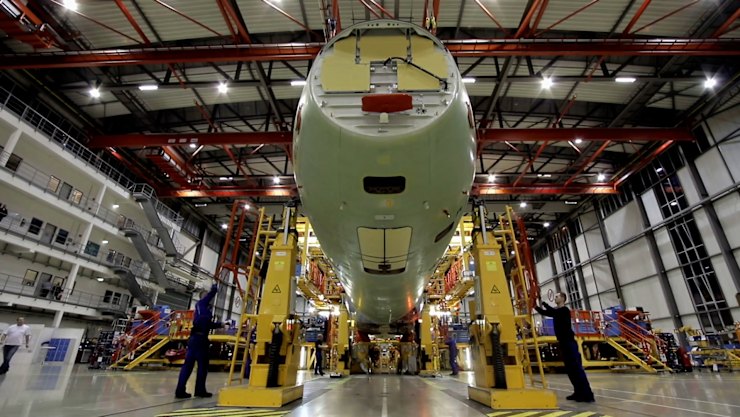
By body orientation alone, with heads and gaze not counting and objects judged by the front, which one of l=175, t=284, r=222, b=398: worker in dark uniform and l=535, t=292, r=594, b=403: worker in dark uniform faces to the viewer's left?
l=535, t=292, r=594, b=403: worker in dark uniform

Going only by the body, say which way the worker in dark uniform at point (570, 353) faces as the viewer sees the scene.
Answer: to the viewer's left

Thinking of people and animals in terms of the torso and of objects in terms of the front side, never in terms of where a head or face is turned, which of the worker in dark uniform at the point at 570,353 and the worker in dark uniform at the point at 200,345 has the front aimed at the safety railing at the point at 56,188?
the worker in dark uniform at the point at 570,353

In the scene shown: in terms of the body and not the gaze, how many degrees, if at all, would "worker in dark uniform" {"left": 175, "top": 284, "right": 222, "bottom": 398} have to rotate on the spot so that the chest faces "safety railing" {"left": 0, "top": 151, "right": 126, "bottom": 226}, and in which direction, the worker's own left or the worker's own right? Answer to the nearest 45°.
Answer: approximately 135° to the worker's own left

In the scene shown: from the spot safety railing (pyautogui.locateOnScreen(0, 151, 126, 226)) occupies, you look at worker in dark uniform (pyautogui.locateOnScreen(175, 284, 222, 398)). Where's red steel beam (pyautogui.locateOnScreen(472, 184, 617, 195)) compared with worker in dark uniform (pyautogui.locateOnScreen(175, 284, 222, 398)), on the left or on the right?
left

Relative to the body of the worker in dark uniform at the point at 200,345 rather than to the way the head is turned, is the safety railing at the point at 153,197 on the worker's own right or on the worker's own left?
on the worker's own left

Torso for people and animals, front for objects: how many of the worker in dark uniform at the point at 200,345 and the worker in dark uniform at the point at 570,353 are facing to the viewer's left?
1

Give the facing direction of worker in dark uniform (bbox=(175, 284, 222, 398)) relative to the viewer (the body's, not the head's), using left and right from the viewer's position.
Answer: facing to the right of the viewer

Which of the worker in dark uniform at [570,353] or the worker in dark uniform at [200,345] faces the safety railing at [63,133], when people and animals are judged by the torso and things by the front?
the worker in dark uniform at [570,353]
